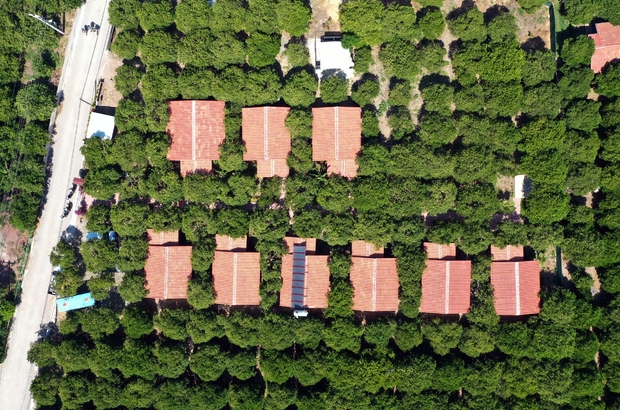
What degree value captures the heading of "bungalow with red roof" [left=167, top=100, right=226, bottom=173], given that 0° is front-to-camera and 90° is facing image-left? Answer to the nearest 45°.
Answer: approximately 0°

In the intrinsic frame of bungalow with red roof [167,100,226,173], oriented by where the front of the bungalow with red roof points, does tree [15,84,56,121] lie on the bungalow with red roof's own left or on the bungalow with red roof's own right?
on the bungalow with red roof's own right

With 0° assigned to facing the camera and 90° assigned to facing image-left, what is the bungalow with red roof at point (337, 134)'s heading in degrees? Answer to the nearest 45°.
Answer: approximately 0°

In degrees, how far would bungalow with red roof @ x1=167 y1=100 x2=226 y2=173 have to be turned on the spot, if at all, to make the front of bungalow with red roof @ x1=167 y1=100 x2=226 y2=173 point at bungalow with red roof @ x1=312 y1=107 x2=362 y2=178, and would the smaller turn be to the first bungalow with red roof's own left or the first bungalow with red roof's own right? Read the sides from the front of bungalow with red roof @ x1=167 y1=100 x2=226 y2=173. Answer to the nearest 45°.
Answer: approximately 90° to the first bungalow with red roof's own left

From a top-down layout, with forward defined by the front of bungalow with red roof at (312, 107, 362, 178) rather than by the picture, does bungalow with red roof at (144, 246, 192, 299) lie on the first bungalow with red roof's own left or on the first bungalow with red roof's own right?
on the first bungalow with red roof's own right

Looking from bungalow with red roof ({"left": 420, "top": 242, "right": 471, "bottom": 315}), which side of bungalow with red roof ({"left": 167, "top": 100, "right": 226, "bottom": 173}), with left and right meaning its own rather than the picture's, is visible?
left
